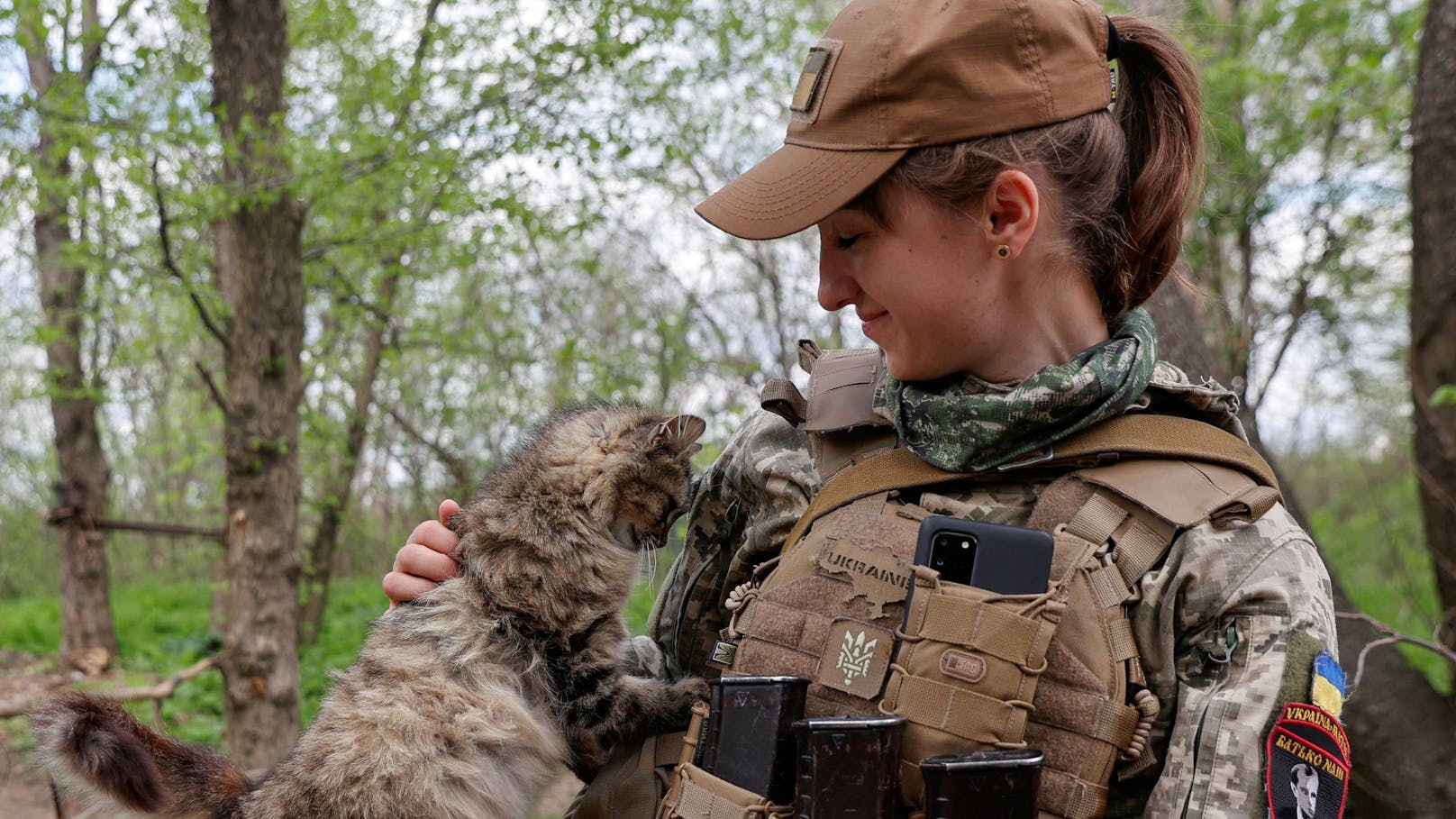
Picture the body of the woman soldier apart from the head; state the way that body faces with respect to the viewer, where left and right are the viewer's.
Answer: facing the viewer and to the left of the viewer

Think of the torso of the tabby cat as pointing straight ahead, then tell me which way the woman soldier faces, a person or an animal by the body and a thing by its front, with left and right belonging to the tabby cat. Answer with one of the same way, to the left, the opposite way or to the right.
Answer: the opposite way

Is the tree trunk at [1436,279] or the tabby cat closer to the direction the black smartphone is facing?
the tree trunk

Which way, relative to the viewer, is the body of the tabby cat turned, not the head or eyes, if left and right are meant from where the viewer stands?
facing to the right of the viewer

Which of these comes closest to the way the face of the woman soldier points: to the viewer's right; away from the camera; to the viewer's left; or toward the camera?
to the viewer's left

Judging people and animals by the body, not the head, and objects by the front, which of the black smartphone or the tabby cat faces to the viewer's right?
the tabby cat

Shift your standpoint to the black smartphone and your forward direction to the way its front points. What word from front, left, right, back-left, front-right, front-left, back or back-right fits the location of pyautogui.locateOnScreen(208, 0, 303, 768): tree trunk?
front-left

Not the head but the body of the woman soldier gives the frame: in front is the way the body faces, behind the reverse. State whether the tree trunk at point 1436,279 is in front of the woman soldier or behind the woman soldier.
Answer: behind

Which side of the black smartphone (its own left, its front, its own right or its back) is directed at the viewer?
back

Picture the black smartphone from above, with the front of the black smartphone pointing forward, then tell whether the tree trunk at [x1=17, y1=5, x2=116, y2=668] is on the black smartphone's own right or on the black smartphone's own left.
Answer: on the black smartphone's own left
